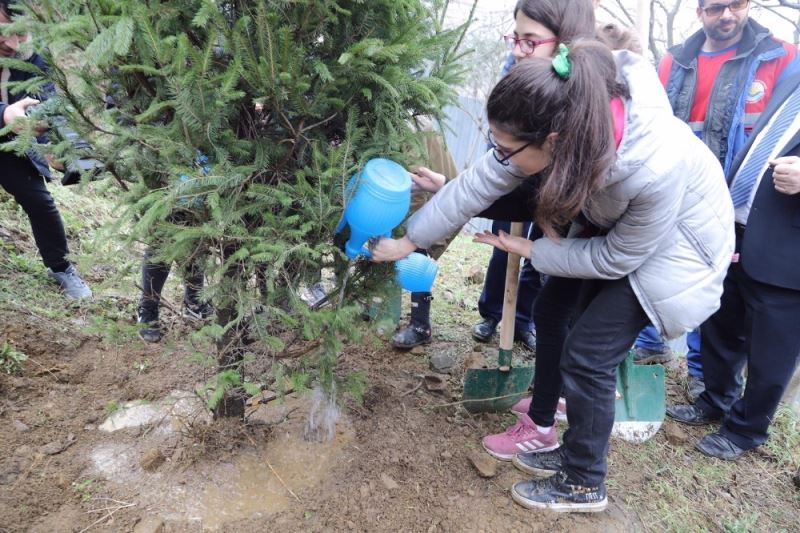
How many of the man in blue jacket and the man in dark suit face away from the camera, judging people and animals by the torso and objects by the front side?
0

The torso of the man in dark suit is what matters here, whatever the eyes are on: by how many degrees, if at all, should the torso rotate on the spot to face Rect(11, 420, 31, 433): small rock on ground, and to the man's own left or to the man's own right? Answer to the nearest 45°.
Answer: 0° — they already face it

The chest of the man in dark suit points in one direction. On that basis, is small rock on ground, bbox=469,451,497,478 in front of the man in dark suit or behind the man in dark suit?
in front

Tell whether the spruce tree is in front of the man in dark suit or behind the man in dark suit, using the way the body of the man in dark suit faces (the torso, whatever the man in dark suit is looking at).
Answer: in front

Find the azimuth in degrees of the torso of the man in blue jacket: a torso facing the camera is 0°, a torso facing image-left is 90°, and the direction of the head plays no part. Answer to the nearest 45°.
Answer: approximately 0°

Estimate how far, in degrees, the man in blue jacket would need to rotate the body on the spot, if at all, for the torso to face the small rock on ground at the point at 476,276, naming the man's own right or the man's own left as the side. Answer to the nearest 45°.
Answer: approximately 135° to the man's own right

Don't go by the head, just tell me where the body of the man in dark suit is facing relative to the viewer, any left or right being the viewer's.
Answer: facing the viewer and to the left of the viewer

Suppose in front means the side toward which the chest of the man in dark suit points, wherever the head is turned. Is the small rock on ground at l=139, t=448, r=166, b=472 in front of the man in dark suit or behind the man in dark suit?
in front
